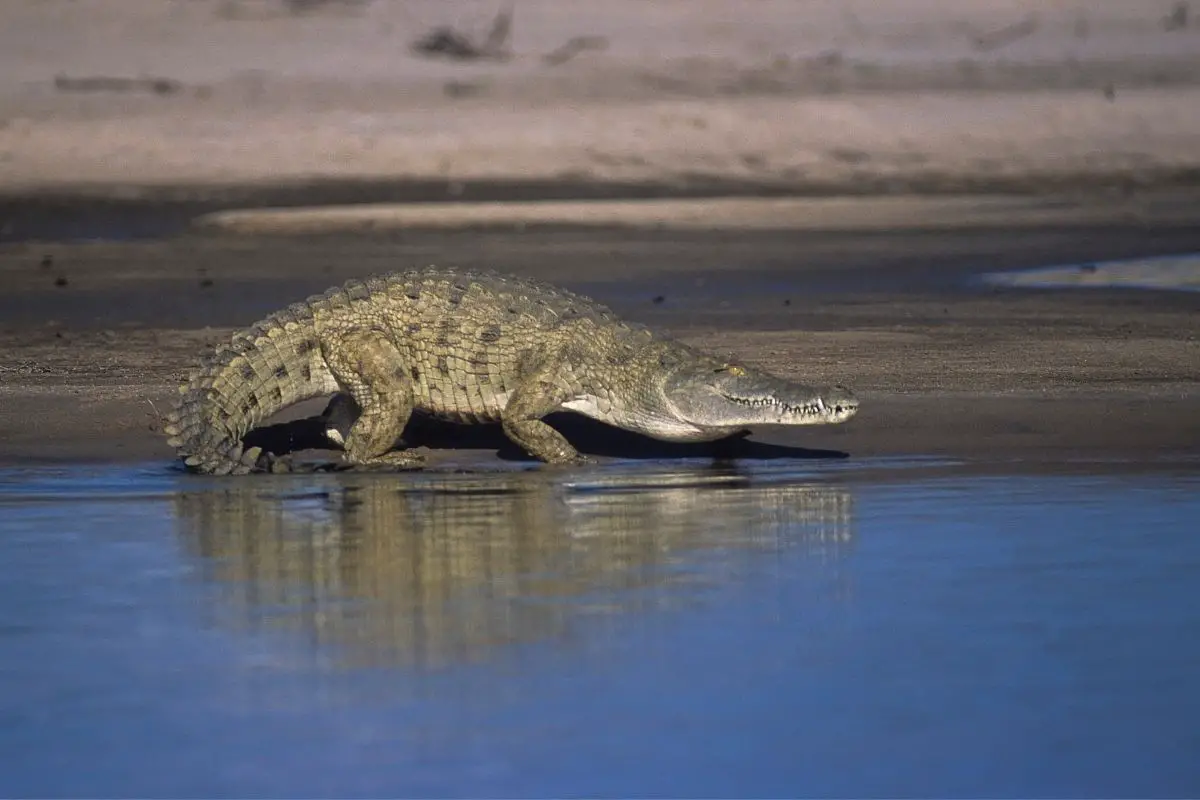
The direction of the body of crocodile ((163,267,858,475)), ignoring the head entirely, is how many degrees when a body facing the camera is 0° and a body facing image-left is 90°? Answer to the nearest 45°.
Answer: approximately 270°
